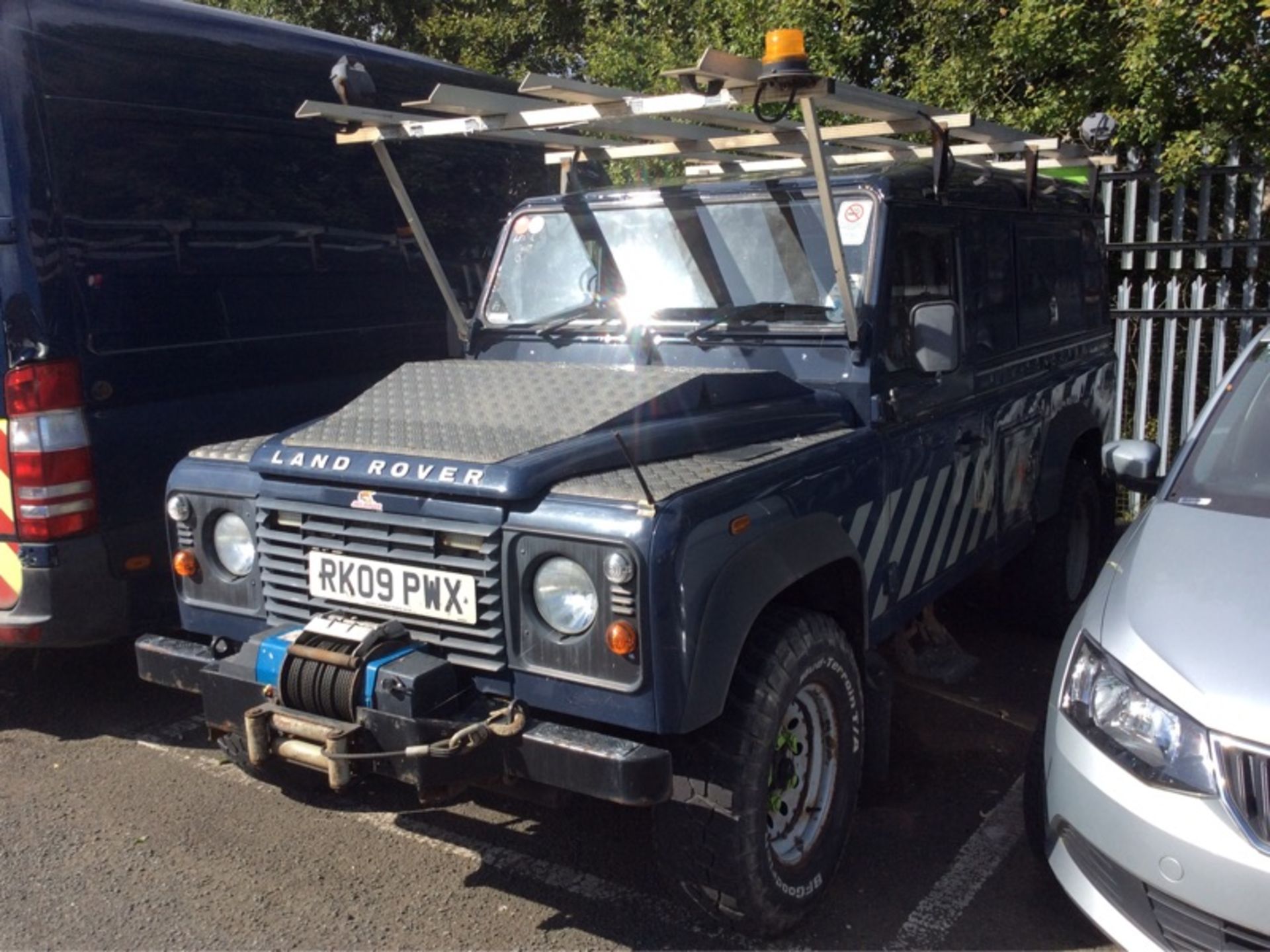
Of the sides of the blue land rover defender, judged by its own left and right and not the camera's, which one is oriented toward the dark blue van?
right

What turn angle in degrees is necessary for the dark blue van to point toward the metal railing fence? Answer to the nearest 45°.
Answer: approximately 45° to its right

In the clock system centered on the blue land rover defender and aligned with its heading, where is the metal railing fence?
The metal railing fence is roughly at 6 o'clock from the blue land rover defender.

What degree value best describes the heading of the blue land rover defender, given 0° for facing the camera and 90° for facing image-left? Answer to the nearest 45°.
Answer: approximately 45°

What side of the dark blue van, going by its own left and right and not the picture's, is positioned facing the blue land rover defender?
right

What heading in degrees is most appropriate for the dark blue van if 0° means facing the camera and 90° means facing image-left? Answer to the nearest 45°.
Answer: approximately 225°

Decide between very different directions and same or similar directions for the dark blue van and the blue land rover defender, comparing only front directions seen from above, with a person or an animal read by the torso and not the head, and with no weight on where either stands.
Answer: very different directions
